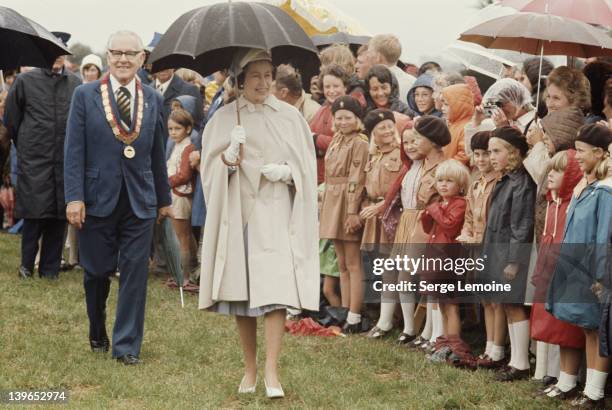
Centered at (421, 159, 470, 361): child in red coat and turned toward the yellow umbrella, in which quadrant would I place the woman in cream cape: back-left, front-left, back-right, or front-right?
back-left

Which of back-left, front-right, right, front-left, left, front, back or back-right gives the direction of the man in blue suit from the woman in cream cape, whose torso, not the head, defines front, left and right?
back-right

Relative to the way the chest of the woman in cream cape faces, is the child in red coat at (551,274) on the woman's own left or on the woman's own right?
on the woman's own left

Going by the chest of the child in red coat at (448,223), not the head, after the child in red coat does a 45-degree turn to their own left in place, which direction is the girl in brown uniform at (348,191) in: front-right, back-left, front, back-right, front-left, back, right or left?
back-right

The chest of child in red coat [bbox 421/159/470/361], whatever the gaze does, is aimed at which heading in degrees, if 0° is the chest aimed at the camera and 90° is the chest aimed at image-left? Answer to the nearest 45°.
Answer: approximately 45°

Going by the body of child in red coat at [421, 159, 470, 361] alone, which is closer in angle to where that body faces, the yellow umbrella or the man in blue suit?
the man in blue suit

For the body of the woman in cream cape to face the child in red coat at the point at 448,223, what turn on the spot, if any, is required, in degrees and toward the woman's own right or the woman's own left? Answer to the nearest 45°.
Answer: approximately 135° to the woman's own left

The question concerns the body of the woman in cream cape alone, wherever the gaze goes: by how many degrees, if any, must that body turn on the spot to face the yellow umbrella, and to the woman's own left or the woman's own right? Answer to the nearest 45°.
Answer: approximately 180°
